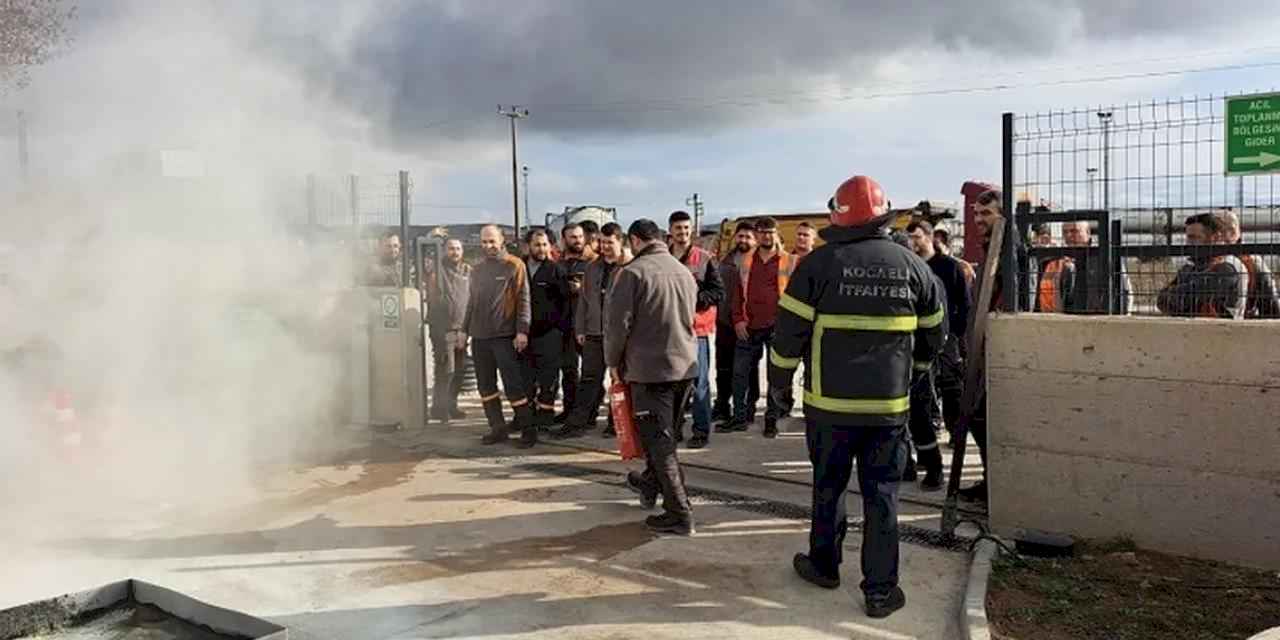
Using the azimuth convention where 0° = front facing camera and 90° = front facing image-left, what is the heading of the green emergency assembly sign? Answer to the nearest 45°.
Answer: approximately 0°

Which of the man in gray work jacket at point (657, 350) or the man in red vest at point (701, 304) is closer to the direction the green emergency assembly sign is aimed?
the man in gray work jacket

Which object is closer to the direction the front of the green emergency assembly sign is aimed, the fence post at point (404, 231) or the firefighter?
the firefighter

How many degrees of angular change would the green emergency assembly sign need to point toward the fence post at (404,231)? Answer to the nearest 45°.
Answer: approximately 90° to its right

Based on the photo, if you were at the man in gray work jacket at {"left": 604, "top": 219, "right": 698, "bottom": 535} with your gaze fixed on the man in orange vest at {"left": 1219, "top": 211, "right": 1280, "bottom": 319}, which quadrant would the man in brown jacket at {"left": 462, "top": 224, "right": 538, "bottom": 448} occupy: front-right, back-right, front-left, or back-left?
back-left

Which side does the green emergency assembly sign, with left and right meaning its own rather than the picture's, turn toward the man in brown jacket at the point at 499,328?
right

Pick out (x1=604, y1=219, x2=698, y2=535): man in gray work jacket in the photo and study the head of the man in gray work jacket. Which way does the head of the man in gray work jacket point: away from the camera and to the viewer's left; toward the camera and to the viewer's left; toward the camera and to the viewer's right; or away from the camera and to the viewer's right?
away from the camera and to the viewer's left

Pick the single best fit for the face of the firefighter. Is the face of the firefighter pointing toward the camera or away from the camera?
away from the camera

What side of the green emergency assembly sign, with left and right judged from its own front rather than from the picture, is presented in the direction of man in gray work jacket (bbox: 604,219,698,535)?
right

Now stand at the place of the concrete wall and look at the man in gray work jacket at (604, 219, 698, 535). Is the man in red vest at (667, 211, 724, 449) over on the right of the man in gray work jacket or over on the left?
right

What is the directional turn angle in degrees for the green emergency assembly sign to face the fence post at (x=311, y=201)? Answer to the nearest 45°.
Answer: approximately 90° to its right
